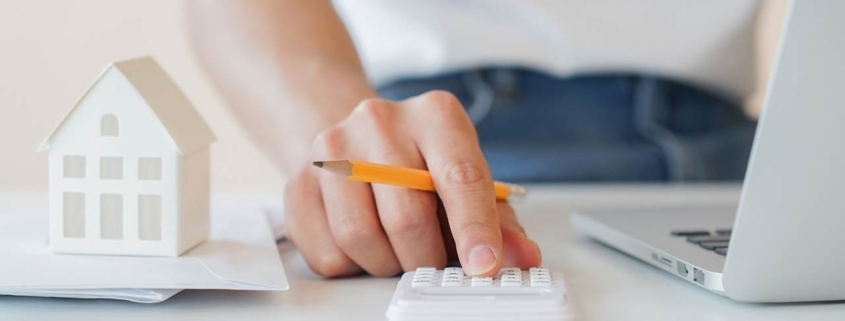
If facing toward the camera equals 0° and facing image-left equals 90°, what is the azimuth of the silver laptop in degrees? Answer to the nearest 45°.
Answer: approximately 135°

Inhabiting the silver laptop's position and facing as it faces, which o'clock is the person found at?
The person is roughly at 1 o'clock from the silver laptop.

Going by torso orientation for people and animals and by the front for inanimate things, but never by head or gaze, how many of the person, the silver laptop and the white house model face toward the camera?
2

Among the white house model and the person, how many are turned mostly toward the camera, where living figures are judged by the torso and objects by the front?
2

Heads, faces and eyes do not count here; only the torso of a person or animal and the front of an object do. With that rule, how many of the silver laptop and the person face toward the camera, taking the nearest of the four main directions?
1

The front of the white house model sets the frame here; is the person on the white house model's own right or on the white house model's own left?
on the white house model's own left
